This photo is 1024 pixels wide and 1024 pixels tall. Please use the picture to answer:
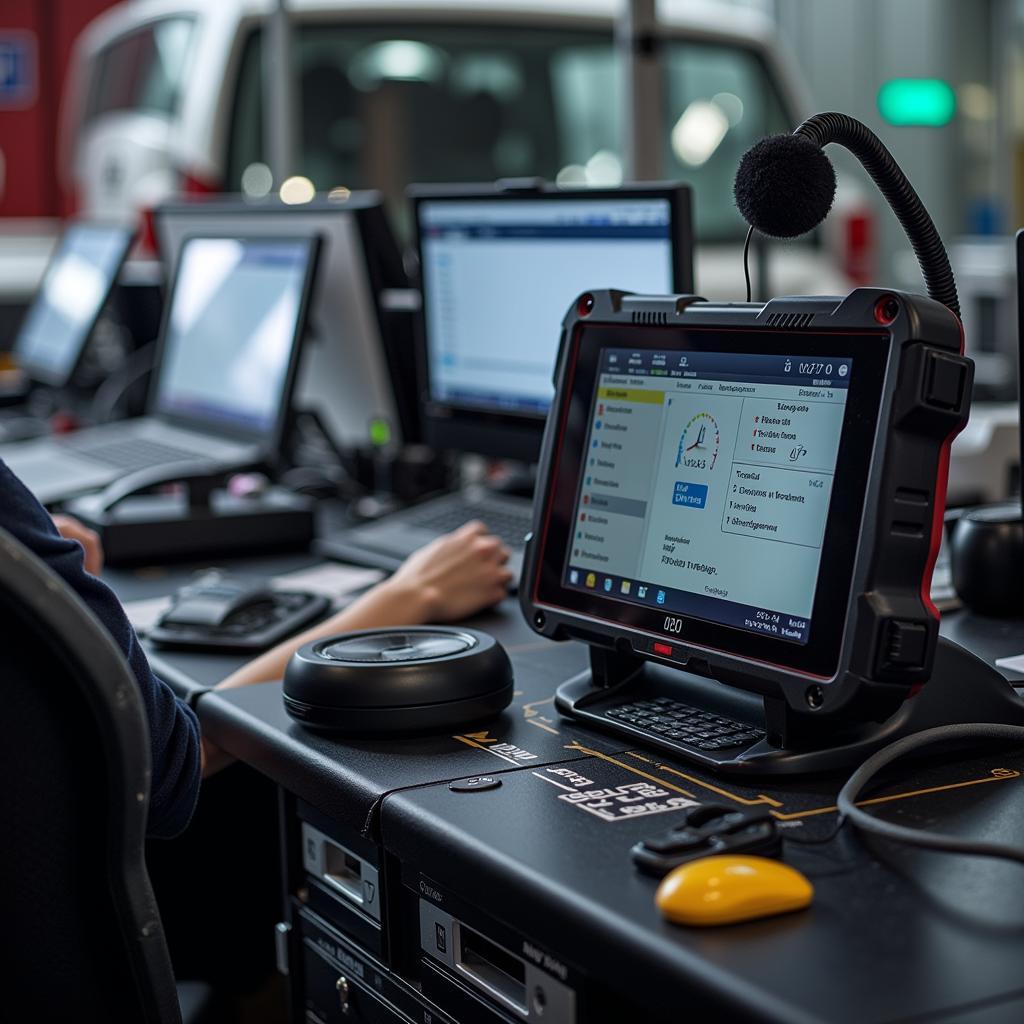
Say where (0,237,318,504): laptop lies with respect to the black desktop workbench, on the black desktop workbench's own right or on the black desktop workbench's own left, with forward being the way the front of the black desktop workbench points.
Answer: on the black desktop workbench's own right

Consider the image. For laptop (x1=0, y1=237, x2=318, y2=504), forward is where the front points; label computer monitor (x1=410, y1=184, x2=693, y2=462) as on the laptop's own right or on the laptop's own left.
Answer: on the laptop's own left

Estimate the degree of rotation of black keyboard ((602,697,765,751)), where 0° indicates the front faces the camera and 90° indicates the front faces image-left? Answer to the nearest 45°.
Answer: approximately 45°

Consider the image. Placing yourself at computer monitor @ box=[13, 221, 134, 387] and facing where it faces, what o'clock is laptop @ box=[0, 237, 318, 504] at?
The laptop is roughly at 10 o'clock from the computer monitor.

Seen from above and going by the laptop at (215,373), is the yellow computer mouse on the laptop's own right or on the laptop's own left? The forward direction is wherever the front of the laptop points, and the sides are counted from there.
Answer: on the laptop's own left

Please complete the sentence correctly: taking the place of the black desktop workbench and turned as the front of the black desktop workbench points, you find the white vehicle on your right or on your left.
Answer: on your right

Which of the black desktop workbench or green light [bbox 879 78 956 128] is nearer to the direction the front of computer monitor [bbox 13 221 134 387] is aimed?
the black desktop workbench

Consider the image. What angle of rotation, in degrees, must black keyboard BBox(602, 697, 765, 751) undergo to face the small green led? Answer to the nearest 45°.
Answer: approximately 135° to its right

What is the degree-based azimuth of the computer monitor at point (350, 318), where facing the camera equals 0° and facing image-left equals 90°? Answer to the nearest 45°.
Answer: approximately 45°

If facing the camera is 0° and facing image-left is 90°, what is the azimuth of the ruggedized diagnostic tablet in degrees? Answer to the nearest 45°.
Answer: approximately 45°

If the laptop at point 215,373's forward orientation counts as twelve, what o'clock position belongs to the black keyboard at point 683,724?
The black keyboard is roughly at 10 o'clock from the laptop.

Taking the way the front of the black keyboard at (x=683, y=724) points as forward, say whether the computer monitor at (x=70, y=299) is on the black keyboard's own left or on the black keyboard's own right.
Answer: on the black keyboard's own right

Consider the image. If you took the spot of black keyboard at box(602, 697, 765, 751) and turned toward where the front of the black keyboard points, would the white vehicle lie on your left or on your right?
on your right

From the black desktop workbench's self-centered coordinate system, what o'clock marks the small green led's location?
The small green led is roughly at 4 o'clock from the black desktop workbench.
